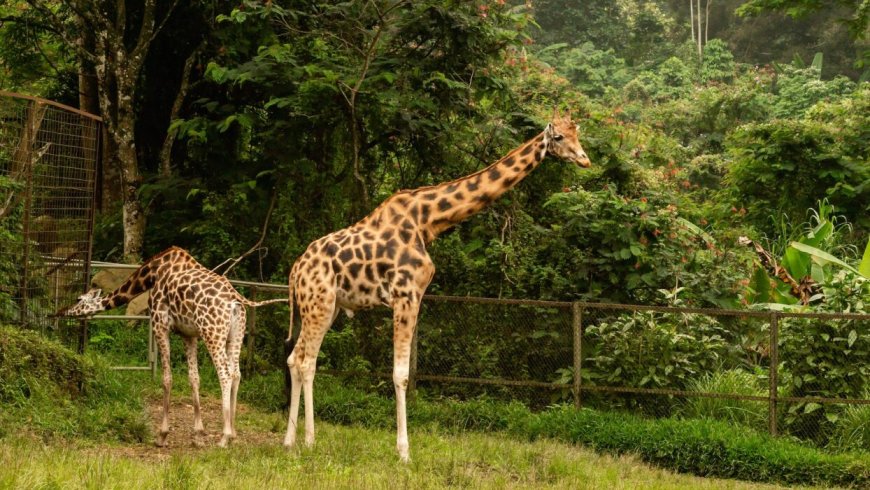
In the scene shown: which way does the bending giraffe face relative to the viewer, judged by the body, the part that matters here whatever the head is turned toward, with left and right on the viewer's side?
facing away from the viewer and to the left of the viewer

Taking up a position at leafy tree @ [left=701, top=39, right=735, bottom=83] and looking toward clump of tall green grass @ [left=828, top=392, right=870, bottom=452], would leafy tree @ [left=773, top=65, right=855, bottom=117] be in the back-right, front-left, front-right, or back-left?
front-left

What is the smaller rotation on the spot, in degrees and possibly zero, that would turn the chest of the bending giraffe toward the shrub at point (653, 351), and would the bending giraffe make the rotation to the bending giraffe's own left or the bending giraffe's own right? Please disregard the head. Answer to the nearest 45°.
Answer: approximately 135° to the bending giraffe's own right

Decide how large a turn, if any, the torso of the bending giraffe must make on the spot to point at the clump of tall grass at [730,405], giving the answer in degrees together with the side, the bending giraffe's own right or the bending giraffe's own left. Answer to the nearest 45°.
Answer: approximately 135° to the bending giraffe's own right

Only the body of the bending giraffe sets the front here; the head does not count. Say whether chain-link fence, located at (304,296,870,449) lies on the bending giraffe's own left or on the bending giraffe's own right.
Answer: on the bending giraffe's own right

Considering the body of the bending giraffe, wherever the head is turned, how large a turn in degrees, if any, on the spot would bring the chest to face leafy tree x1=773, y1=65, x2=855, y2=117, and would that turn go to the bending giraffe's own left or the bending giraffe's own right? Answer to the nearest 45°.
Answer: approximately 90° to the bending giraffe's own right

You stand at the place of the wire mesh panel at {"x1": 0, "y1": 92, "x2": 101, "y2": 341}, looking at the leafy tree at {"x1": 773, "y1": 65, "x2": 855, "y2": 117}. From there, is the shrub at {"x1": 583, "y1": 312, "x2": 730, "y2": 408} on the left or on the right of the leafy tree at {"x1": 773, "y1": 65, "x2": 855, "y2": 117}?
right

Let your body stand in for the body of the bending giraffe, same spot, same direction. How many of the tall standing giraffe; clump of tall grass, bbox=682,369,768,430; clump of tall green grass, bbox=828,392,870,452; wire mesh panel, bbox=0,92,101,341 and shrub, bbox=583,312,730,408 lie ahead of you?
1

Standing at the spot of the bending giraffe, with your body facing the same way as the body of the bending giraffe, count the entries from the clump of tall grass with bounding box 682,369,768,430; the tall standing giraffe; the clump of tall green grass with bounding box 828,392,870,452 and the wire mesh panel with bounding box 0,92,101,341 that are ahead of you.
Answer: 1

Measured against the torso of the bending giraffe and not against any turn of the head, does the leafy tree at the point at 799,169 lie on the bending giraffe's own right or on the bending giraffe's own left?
on the bending giraffe's own right

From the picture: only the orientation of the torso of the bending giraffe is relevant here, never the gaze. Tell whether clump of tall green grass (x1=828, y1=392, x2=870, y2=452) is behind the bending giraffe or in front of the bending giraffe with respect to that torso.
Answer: behind

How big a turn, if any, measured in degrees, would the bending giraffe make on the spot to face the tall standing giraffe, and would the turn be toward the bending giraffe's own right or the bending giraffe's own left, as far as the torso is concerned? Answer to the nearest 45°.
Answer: approximately 135° to the bending giraffe's own right

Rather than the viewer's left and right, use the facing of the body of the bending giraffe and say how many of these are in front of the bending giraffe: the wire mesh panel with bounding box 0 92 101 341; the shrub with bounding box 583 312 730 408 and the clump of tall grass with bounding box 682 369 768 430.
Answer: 1

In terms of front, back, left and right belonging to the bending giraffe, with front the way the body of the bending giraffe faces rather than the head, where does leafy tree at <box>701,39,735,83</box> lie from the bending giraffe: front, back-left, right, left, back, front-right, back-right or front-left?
right

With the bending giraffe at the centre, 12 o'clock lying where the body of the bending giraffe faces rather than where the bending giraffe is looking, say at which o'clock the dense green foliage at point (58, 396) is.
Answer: The dense green foliage is roughly at 11 o'clock from the bending giraffe.

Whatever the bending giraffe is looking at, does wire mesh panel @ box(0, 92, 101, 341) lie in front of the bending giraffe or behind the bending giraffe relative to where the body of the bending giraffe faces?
in front
